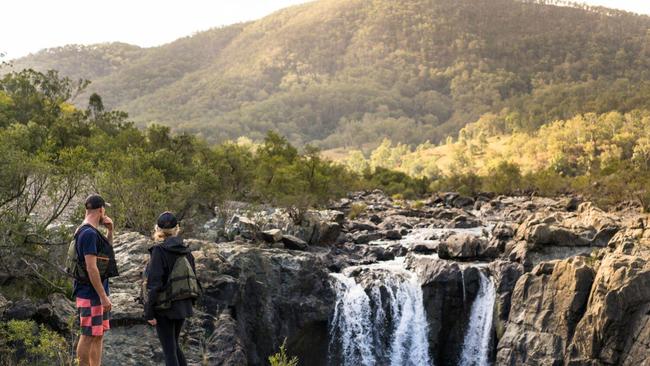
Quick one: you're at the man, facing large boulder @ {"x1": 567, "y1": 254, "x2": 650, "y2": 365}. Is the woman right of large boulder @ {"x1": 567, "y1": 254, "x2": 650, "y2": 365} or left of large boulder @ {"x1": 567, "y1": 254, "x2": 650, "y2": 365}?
right

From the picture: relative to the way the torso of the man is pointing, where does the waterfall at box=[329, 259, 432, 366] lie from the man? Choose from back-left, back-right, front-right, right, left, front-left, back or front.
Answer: front-left

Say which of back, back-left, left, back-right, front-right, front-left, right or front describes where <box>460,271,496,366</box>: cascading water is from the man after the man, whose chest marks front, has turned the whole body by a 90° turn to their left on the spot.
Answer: front-right

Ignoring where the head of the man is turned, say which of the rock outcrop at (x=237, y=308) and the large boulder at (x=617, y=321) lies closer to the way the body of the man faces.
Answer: the large boulder

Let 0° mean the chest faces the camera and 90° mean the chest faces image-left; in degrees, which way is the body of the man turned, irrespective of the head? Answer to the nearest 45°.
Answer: approximately 270°

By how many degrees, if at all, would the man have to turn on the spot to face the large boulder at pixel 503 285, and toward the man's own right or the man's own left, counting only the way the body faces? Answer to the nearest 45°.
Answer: approximately 45° to the man's own left

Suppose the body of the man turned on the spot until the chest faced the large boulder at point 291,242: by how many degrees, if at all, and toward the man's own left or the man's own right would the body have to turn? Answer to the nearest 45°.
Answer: approximately 45° to the man's own left

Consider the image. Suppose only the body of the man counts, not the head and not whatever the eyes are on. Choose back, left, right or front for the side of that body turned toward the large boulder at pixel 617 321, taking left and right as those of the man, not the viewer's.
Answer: front
